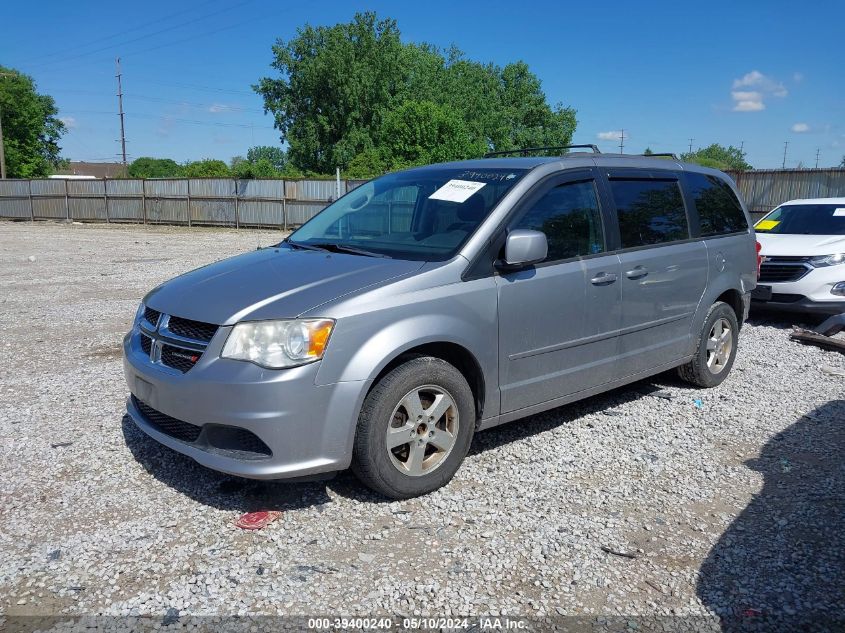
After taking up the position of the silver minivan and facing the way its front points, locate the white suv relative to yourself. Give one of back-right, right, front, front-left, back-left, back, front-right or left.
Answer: back

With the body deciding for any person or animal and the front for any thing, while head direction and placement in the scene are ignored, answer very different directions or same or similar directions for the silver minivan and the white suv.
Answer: same or similar directions

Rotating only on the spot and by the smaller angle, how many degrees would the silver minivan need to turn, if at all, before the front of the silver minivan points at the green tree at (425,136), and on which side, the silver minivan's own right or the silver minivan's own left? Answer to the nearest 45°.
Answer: approximately 135° to the silver minivan's own right

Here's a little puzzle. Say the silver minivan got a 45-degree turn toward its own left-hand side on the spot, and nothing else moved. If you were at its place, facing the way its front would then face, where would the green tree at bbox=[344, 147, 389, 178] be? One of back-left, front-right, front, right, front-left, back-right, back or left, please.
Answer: back

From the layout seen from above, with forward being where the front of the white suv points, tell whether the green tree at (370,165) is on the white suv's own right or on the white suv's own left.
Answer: on the white suv's own right

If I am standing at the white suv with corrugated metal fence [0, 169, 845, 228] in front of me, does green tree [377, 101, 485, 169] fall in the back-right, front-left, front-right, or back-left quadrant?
front-right

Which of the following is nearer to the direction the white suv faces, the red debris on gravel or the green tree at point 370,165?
the red debris on gravel

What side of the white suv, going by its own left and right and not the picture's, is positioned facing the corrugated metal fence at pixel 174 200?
right

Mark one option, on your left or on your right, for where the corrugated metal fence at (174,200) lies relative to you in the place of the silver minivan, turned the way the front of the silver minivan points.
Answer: on your right

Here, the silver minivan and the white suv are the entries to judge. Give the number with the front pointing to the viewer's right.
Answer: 0

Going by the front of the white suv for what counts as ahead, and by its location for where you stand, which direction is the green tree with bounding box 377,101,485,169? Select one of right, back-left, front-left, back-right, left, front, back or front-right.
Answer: right

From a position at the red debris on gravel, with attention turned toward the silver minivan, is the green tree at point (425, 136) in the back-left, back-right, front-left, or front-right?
front-left
